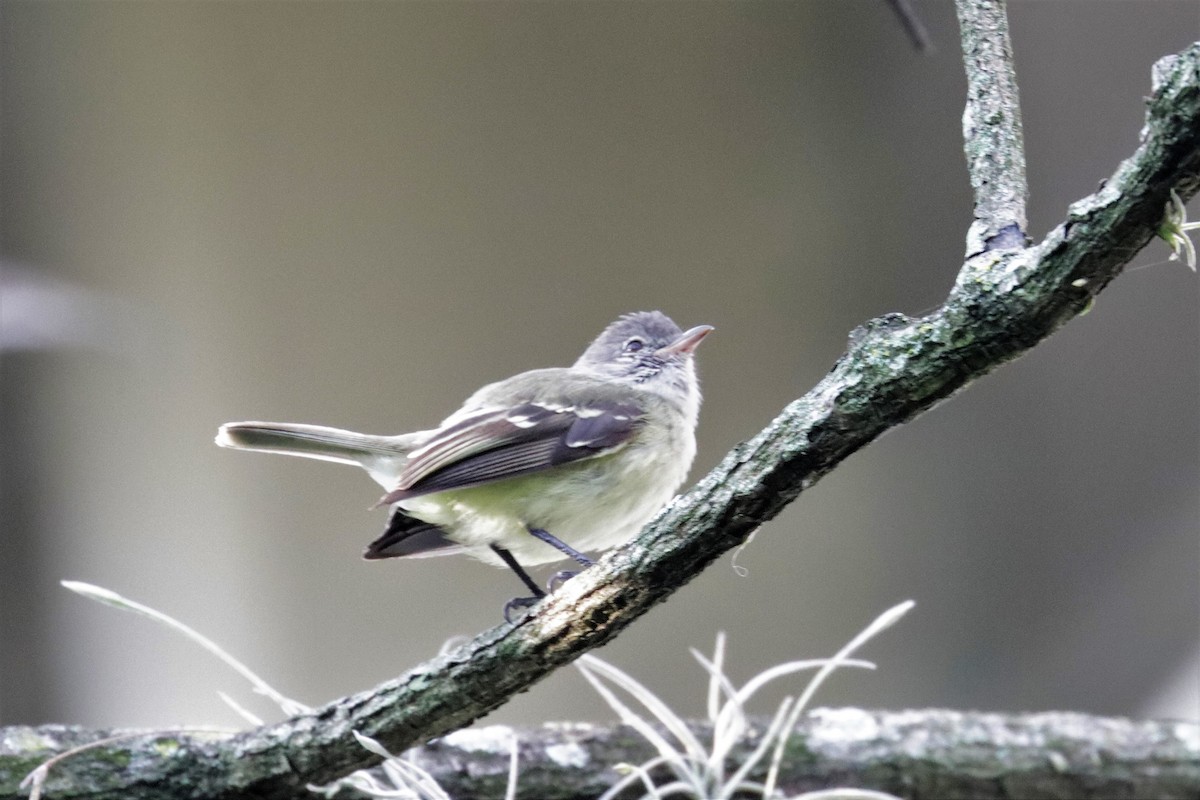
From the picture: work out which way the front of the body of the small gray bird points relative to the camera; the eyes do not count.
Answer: to the viewer's right
